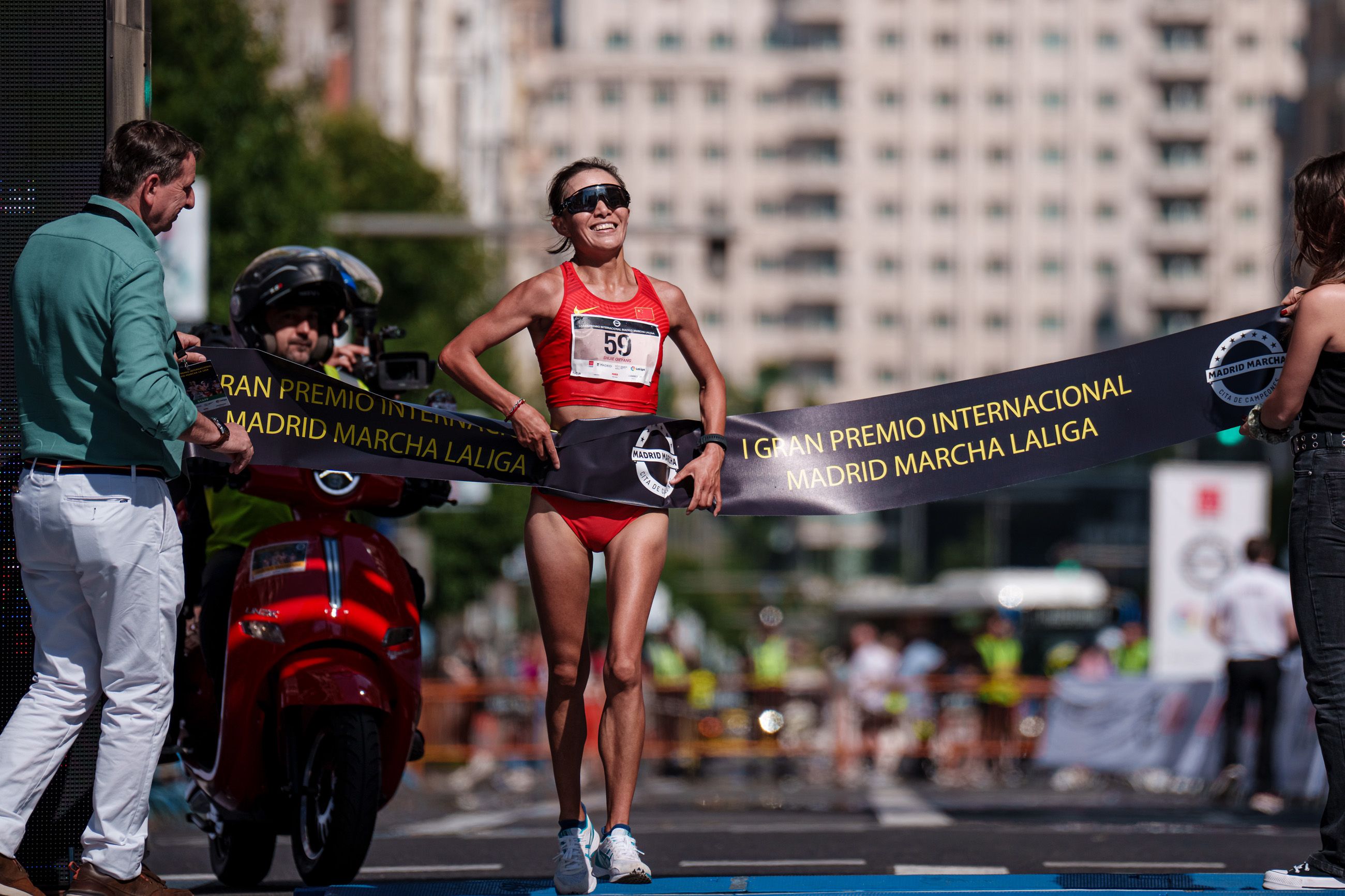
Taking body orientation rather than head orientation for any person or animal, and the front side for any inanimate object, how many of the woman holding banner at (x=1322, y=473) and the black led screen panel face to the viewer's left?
1

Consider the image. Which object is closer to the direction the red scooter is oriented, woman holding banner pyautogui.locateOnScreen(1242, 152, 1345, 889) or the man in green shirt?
the man in green shirt

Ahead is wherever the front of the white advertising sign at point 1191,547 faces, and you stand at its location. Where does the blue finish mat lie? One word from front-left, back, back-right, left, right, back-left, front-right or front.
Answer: front

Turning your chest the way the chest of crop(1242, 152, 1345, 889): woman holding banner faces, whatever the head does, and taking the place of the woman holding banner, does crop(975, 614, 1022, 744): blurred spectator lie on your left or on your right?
on your right

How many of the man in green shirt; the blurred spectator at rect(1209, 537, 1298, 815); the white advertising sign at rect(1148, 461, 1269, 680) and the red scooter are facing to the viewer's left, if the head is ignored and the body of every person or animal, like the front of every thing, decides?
0

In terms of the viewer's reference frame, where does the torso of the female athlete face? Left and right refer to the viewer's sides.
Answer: facing the viewer

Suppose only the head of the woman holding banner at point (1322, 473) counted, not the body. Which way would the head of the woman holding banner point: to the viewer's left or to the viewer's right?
to the viewer's left

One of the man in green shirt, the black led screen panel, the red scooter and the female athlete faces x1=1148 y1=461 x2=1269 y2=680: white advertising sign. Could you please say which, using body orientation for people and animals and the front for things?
the man in green shirt

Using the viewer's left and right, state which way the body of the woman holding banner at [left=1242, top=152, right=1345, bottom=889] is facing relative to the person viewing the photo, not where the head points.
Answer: facing to the left of the viewer

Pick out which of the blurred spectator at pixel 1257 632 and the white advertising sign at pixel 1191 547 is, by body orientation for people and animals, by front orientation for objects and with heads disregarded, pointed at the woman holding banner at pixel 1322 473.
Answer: the white advertising sign

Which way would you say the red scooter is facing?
toward the camera

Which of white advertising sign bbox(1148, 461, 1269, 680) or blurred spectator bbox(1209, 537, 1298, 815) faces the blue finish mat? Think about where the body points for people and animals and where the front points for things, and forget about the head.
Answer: the white advertising sign

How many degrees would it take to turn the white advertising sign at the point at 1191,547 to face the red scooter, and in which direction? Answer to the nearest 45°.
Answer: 0° — it already faces it

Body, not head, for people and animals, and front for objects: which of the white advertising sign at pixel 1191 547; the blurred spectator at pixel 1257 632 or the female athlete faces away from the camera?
the blurred spectator

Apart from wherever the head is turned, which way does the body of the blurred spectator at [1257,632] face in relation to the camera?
away from the camera

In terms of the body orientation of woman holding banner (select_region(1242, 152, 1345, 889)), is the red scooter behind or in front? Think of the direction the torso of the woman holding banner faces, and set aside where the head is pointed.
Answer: in front
